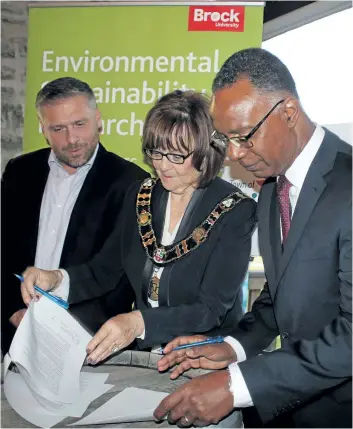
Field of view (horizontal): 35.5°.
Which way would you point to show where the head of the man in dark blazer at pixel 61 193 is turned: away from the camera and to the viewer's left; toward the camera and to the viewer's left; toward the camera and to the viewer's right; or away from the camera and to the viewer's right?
toward the camera and to the viewer's right

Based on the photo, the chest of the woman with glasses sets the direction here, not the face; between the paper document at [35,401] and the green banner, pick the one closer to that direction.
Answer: the paper document

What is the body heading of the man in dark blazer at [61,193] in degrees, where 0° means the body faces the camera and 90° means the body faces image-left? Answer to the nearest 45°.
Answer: approximately 0°

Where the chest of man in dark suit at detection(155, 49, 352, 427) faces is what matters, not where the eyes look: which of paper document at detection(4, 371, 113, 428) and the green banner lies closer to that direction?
the paper document

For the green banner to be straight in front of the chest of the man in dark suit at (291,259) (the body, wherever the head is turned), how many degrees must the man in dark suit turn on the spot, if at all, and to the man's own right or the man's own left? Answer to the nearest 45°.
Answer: approximately 90° to the man's own right

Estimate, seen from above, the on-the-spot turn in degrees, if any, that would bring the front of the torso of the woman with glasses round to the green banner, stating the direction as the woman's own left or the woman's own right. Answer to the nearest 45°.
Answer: approximately 135° to the woman's own right

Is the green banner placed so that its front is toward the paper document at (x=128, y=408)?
yes

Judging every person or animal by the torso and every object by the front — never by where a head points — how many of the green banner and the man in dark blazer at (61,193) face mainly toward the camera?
2

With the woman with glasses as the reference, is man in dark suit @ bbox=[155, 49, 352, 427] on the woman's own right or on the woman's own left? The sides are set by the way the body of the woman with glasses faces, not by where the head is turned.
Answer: on the woman's own left

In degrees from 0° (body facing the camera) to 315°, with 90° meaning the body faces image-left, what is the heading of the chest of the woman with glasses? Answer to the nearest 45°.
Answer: approximately 45°
